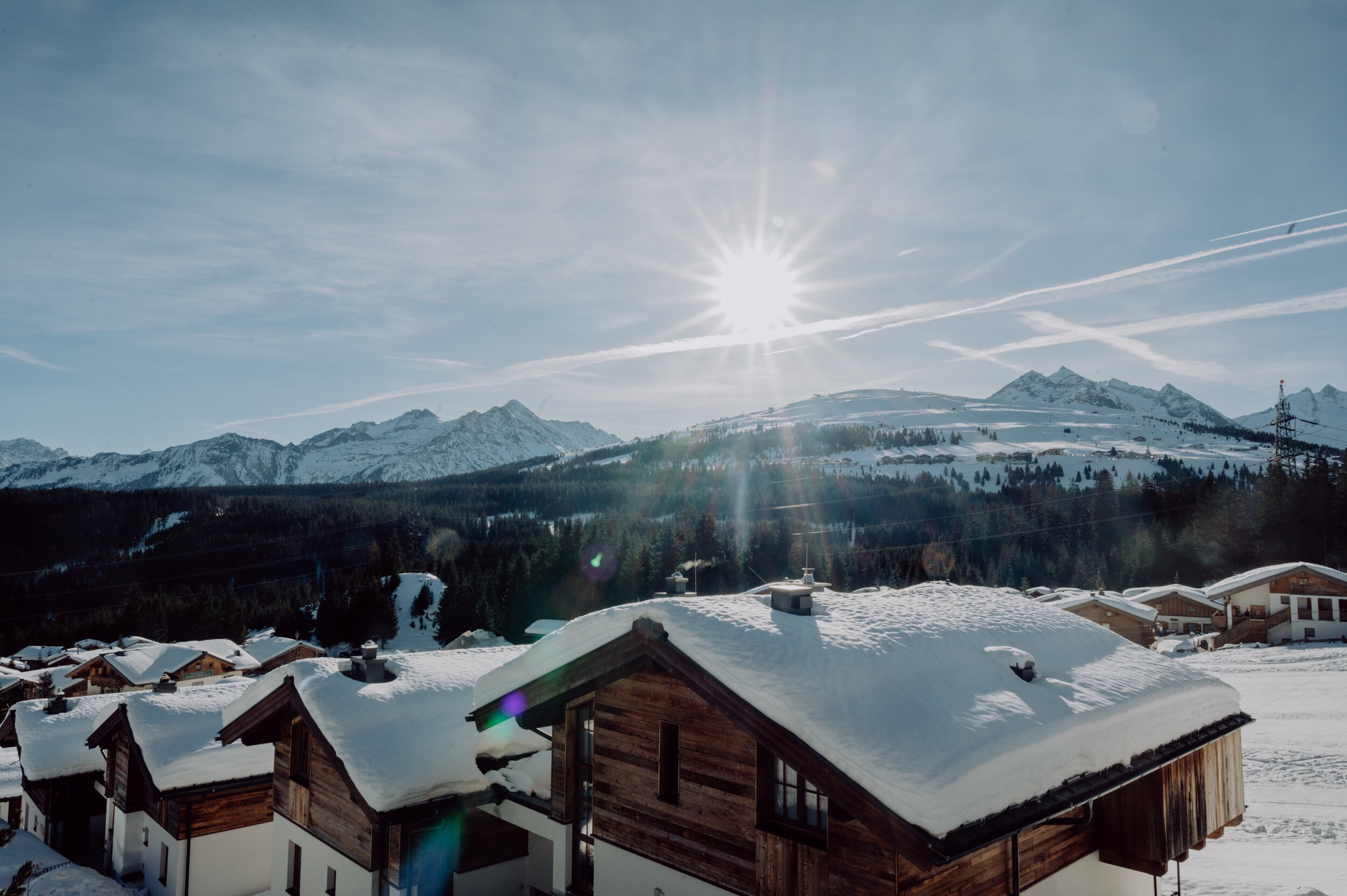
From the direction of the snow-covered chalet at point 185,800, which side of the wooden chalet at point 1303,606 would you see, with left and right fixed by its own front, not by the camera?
front

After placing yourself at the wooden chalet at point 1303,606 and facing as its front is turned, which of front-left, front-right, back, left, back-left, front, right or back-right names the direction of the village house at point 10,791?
front-right

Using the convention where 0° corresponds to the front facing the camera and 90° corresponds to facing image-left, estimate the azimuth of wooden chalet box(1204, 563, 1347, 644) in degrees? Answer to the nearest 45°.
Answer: approximately 0°

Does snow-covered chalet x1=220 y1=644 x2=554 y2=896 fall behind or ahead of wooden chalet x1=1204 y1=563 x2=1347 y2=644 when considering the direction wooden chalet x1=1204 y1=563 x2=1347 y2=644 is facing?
ahead

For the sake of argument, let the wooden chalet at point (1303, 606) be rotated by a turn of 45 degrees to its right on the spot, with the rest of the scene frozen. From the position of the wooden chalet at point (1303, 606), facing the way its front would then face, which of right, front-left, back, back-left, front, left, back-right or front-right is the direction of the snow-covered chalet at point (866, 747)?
front-left
